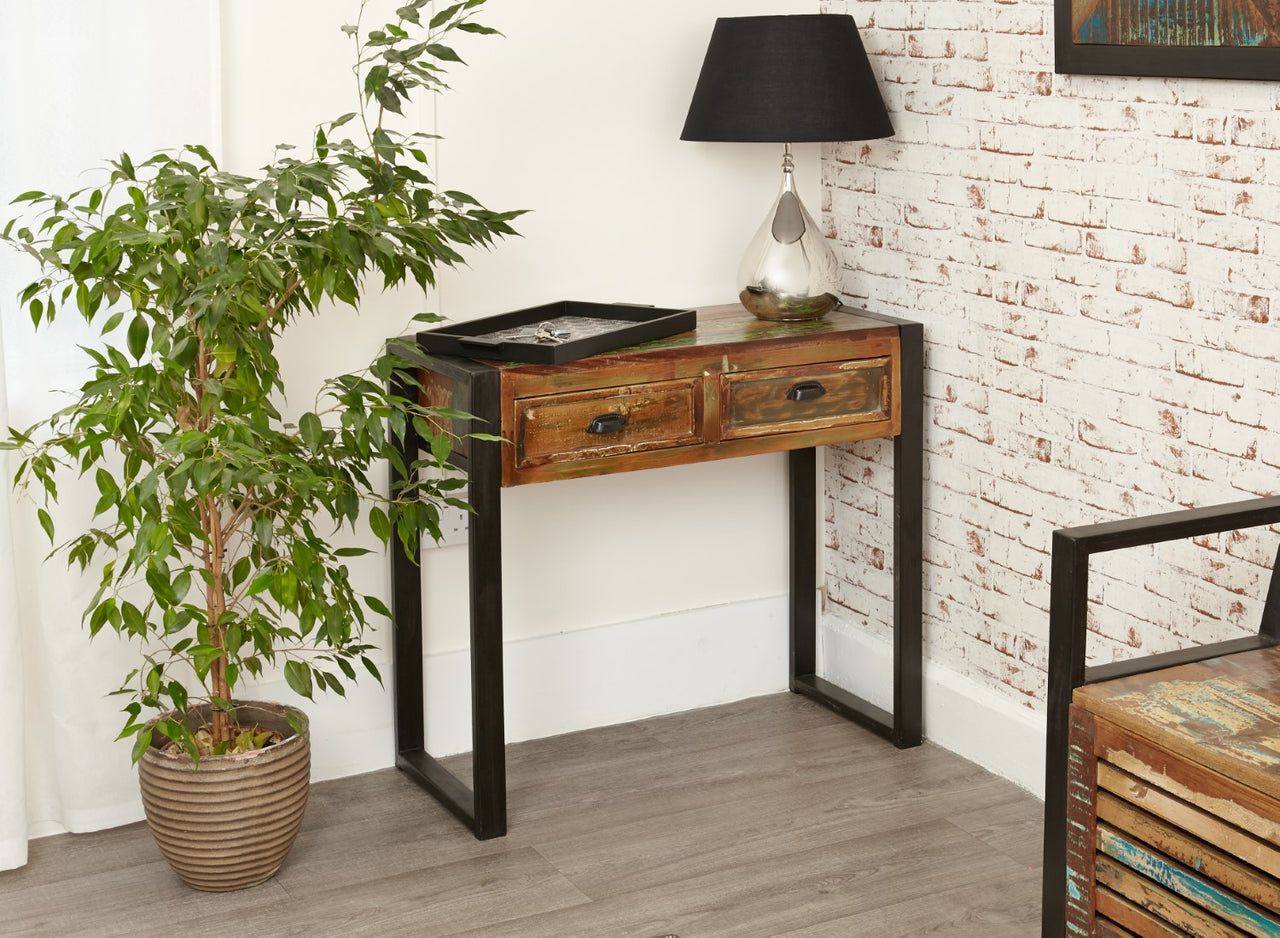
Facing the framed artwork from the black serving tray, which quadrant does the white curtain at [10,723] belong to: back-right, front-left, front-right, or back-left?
back-right

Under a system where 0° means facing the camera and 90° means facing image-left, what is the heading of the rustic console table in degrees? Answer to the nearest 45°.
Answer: approximately 315°

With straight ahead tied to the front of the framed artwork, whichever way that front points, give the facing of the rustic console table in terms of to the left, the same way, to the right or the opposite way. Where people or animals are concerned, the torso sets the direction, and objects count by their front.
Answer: to the left

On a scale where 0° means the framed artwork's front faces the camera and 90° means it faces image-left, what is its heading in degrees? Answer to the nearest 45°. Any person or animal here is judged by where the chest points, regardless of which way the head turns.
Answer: approximately 45°

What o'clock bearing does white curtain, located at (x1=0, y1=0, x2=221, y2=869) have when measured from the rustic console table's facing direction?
The white curtain is roughly at 4 o'clock from the rustic console table.

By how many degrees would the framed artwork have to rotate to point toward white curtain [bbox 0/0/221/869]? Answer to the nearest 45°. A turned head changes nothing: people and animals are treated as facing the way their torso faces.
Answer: approximately 45° to its right

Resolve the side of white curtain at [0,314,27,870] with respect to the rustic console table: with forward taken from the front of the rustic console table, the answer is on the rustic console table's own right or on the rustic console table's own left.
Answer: on the rustic console table's own right
